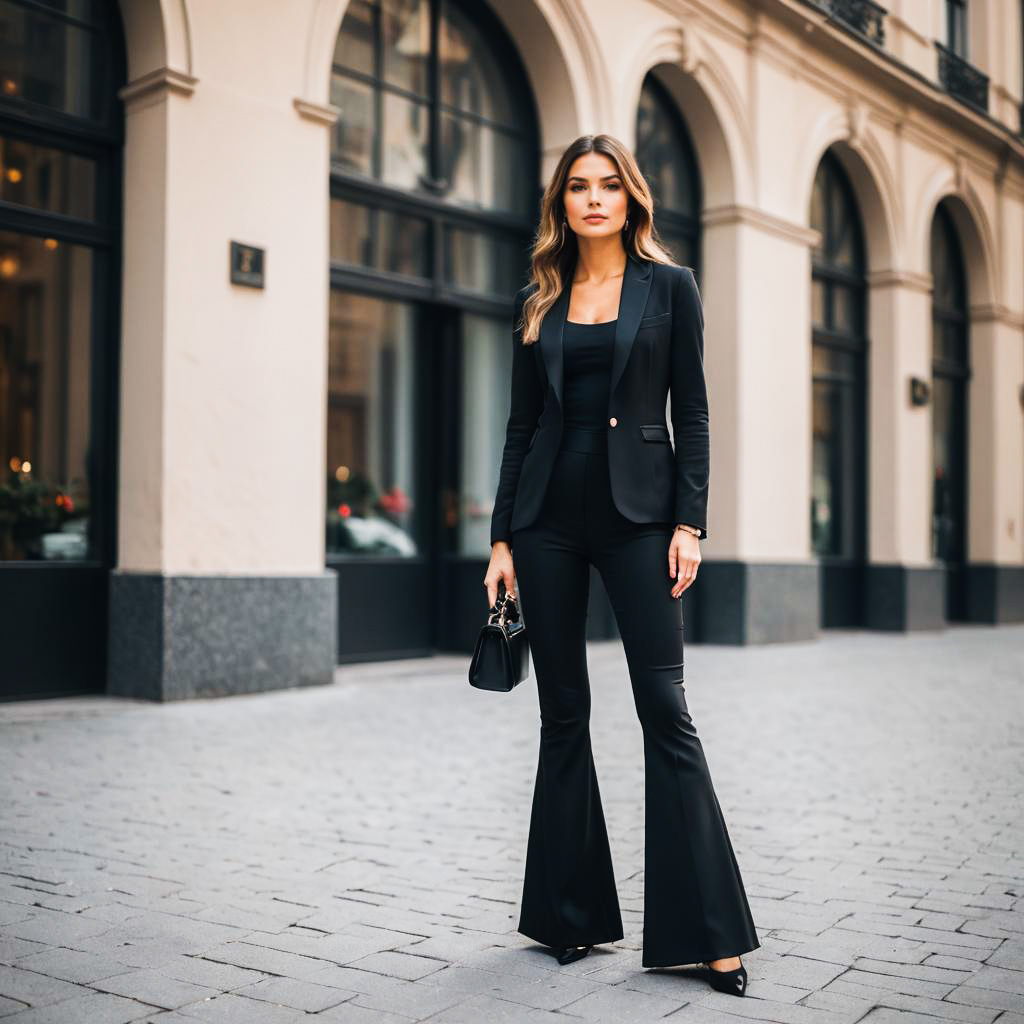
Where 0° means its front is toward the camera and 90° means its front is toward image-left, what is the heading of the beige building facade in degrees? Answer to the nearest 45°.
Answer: approximately 315°

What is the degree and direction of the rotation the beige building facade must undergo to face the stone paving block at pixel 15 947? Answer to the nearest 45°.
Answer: approximately 45° to its right

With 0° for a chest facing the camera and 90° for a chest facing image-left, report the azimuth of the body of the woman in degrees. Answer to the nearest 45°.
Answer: approximately 0°

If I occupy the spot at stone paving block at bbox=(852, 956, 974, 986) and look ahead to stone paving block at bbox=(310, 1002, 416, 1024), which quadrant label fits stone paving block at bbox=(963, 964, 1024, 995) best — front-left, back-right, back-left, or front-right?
back-left

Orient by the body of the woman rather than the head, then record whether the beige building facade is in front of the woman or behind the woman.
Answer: behind

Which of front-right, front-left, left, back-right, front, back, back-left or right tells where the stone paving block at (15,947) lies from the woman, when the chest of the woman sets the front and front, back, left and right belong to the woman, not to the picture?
right
